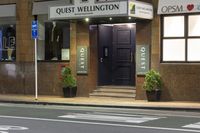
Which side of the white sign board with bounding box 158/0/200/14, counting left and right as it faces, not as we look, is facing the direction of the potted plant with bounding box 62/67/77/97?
right

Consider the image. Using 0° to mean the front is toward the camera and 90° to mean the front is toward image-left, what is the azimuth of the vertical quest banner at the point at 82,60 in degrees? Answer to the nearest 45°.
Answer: approximately 0°

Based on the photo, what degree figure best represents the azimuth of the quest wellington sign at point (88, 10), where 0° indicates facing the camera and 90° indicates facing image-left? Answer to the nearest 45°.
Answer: approximately 0°

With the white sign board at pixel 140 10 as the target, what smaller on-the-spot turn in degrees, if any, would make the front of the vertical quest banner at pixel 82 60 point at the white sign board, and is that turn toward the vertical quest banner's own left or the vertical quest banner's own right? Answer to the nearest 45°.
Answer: approximately 45° to the vertical quest banner's own left
